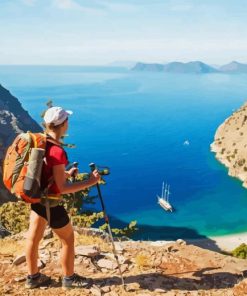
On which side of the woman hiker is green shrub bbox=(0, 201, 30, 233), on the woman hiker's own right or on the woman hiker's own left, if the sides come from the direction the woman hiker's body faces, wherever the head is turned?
on the woman hiker's own left

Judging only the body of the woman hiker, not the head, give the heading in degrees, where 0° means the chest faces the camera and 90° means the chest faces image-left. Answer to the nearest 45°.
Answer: approximately 270°
